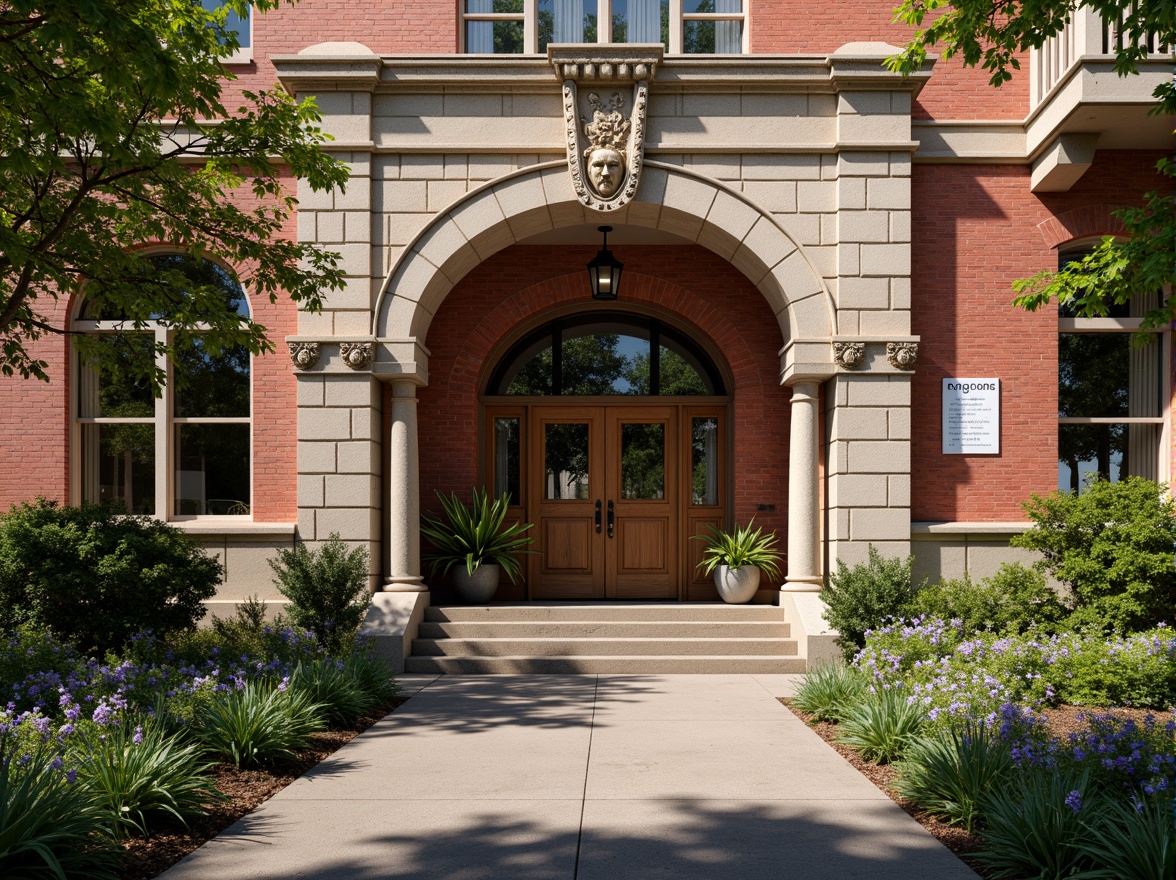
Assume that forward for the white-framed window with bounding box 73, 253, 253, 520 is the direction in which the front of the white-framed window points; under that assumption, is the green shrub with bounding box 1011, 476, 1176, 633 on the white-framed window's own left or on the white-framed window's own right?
on the white-framed window's own left

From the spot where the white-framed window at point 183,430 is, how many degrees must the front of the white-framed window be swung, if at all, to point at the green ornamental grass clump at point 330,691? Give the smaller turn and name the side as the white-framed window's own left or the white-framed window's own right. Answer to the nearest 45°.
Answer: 0° — it already faces it

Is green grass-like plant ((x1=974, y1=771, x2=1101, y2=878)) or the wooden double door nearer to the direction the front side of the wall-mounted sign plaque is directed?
the green grass-like plant

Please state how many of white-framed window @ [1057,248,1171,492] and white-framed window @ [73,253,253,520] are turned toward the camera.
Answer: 2

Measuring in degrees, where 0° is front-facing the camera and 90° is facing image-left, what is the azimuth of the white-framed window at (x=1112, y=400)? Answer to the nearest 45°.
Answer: approximately 0°

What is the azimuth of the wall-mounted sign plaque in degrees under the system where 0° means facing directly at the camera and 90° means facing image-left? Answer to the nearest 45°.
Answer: approximately 0°

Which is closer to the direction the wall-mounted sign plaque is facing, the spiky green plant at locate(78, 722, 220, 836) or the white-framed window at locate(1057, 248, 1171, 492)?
the spiky green plant

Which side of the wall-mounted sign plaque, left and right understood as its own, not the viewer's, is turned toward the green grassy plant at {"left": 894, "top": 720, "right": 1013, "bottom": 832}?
front

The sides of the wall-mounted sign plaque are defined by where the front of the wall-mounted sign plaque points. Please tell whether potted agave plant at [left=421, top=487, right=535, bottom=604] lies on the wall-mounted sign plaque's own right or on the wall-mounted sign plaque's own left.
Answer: on the wall-mounted sign plaque's own right

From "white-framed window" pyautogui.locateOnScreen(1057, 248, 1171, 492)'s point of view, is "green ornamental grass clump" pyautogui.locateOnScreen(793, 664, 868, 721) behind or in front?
in front
